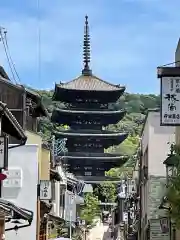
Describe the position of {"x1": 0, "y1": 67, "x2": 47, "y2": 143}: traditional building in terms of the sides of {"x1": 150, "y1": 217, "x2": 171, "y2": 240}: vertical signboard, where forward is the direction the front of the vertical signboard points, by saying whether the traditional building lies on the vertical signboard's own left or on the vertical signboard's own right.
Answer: on the vertical signboard's own right

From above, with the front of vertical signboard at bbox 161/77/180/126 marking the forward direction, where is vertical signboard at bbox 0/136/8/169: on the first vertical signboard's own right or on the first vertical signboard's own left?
on the first vertical signboard's own right

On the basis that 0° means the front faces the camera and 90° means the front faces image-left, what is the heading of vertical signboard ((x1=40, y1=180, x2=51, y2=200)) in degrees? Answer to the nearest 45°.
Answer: approximately 0°
